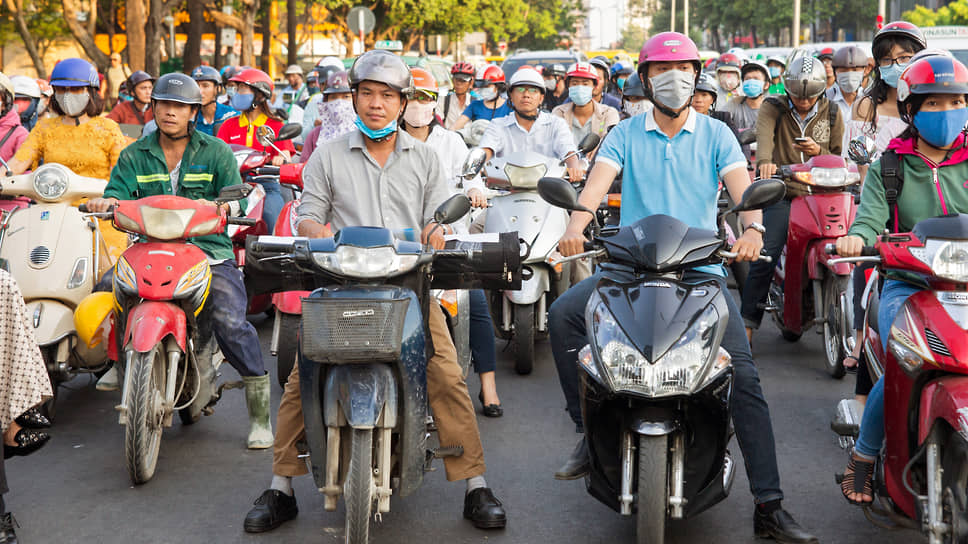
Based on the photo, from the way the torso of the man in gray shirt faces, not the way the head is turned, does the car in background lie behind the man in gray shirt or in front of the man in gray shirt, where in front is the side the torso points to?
behind

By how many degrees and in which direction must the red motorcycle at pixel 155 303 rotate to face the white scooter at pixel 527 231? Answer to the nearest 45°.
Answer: approximately 135° to its left

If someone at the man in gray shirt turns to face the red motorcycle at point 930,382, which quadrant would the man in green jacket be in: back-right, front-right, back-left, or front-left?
back-left

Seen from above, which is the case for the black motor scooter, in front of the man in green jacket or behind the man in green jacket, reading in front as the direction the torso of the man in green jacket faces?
in front

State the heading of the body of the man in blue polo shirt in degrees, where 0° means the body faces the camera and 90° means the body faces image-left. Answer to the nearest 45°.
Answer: approximately 0°

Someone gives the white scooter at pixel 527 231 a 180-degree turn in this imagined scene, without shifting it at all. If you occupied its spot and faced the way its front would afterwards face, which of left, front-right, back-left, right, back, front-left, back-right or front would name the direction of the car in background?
front
